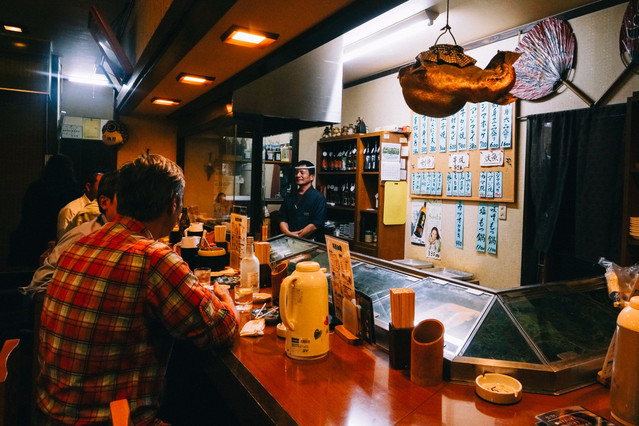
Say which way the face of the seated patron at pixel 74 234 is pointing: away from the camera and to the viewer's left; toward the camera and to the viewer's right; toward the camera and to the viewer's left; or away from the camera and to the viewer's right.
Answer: away from the camera and to the viewer's right

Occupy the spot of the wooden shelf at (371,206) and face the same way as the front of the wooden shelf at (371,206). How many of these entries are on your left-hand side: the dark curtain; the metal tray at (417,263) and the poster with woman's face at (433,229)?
3

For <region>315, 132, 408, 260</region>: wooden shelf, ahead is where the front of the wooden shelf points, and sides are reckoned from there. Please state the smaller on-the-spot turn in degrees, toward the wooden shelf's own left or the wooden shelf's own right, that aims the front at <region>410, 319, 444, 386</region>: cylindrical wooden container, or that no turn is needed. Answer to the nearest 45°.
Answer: approximately 45° to the wooden shelf's own left

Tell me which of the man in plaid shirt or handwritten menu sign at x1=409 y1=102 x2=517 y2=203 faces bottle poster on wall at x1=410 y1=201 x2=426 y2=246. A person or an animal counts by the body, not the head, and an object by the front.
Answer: the man in plaid shirt

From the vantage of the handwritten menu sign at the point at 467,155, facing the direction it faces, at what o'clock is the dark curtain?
The dark curtain is roughly at 9 o'clock from the handwritten menu sign.

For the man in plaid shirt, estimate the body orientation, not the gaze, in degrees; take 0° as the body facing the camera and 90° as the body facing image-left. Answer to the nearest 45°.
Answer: approximately 225°

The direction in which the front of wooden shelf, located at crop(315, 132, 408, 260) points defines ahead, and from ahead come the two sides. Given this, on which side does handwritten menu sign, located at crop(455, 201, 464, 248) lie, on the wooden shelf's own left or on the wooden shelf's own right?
on the wooden shelf's own left

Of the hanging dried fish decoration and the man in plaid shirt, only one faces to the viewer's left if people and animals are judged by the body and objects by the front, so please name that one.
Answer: the hanging dried fish decoration

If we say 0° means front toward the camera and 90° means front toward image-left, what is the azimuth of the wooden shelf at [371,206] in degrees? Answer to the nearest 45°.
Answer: approximately 45°

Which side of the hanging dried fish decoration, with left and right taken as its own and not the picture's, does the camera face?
left

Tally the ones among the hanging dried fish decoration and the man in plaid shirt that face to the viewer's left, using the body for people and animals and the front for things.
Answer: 1

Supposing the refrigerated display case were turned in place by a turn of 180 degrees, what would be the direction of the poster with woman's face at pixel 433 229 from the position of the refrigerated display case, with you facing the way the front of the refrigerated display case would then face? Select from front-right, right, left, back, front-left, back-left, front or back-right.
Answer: front-left

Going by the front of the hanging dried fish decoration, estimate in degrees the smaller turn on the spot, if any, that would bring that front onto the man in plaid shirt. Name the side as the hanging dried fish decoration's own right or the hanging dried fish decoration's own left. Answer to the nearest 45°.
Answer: approximately 45° to the hanging dried fish decoration's own left

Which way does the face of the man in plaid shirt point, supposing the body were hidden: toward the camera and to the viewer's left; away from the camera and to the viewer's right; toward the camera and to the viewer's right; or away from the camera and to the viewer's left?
away from the camera and to the viewer's right

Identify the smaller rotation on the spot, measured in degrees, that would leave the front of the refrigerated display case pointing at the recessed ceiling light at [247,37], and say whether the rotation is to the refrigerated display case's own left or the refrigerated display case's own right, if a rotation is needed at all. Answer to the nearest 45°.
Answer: approximately 90° to the refrigerated display case's own right
